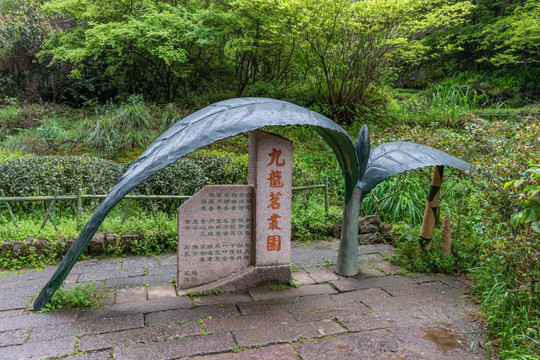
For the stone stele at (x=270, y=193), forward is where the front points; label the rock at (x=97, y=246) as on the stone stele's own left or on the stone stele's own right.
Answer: on the stone stele's own right

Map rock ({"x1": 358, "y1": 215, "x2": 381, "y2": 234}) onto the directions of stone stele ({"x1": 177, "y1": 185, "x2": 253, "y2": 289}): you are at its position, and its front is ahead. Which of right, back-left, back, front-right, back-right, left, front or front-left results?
back-left

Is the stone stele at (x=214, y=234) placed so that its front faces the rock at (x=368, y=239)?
no

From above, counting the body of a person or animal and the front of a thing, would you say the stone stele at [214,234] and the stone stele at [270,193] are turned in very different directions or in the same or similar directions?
same or similar directions

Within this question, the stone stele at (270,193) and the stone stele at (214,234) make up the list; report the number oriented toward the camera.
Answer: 2

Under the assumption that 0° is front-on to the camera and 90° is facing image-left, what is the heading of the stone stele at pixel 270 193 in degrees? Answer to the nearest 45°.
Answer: approximately 0°

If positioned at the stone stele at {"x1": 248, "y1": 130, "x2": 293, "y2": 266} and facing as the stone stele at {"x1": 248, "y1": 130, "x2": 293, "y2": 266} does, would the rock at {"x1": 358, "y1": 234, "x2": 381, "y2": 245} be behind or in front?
behind

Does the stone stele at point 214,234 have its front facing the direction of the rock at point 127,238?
no

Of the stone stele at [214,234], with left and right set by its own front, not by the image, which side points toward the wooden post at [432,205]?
left

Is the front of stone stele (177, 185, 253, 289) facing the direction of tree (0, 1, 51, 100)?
no

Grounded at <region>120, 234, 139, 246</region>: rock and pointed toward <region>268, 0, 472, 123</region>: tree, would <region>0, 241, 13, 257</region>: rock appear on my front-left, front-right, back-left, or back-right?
back-left

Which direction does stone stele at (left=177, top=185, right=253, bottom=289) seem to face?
toward the camera

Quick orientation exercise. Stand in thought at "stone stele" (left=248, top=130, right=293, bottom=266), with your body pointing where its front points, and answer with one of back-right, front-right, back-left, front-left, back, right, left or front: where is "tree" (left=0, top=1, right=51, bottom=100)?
back-right
